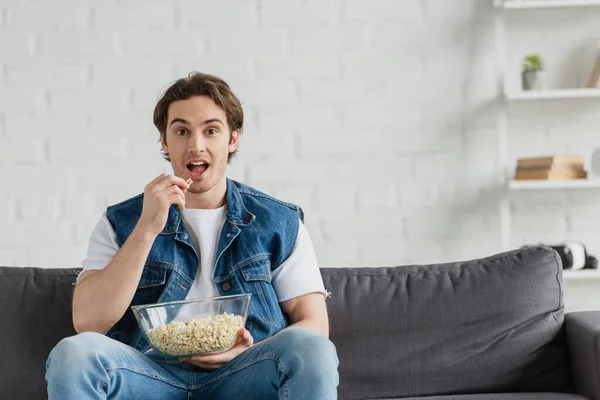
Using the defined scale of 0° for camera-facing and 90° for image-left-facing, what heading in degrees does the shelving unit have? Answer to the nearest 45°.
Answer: approximately 0°

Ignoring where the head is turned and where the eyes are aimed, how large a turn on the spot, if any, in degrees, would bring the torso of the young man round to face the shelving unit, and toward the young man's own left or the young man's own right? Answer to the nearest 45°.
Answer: approximately 135° to the young man's own left

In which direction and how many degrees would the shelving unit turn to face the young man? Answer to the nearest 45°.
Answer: approximately 45° to its right

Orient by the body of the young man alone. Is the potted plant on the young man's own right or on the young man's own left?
on the young man's own left

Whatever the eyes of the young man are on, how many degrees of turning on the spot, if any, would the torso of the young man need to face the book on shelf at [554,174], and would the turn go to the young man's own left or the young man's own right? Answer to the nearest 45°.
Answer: approximately 135° to the young man's own left

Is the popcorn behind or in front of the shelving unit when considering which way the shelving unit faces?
in front

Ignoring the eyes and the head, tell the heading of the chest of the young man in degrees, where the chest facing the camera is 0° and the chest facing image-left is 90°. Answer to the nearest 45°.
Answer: approximately 0°

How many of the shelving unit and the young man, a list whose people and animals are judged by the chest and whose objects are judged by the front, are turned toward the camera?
2

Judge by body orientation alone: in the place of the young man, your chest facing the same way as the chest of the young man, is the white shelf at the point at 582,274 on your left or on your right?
on your left
